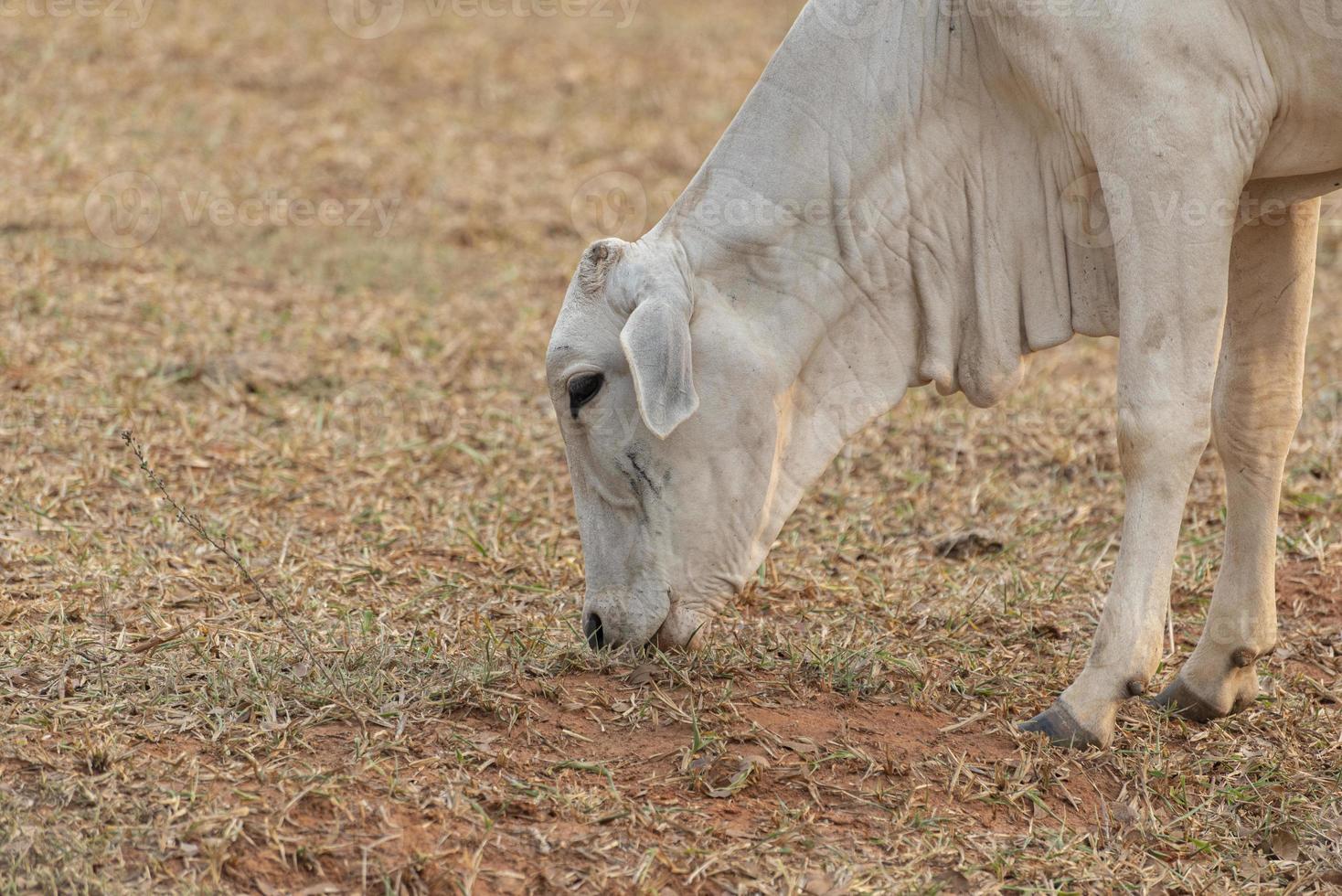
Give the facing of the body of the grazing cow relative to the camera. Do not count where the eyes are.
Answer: to the viewer's left
